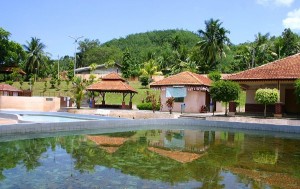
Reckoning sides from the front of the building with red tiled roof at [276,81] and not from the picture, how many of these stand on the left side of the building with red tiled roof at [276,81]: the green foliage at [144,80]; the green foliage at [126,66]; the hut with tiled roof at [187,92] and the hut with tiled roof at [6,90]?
0

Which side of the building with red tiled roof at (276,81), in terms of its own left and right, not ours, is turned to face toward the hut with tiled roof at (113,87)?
right

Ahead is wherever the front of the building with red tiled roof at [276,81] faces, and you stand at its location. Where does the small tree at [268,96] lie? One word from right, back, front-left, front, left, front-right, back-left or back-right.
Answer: front

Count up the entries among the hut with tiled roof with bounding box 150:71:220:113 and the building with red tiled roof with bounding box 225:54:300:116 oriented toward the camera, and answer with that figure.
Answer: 2

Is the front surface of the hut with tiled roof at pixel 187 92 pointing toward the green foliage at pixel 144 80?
no

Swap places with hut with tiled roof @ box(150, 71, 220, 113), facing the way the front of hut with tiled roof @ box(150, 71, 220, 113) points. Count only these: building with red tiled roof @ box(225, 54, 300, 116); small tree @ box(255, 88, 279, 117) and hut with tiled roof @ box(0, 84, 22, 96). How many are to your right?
1

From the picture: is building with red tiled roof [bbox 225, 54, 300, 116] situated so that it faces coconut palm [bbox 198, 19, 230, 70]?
no

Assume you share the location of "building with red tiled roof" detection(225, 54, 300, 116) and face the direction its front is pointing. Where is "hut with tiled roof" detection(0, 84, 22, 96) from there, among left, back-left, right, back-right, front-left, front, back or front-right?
right

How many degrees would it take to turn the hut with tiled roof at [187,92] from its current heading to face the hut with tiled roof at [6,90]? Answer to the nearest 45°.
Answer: approximately 90° to its right

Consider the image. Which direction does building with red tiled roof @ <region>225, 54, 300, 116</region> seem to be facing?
toward the camera

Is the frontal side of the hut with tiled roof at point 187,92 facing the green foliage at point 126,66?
no

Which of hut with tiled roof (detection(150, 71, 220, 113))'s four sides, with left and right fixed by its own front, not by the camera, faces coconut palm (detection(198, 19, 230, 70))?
back

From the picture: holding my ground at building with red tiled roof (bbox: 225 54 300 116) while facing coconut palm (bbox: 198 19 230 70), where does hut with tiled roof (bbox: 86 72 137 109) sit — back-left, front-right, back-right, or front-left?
front-left

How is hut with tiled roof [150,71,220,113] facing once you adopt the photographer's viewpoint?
facing the viewer

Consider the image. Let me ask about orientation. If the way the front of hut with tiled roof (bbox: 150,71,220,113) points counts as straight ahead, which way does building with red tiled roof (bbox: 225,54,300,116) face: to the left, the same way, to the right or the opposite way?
the same way

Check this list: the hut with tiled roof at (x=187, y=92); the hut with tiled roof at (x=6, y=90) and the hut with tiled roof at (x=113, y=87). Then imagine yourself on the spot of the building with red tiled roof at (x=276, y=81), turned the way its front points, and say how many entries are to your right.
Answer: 3

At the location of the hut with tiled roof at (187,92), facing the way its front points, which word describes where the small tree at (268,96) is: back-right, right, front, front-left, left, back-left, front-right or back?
front-left
